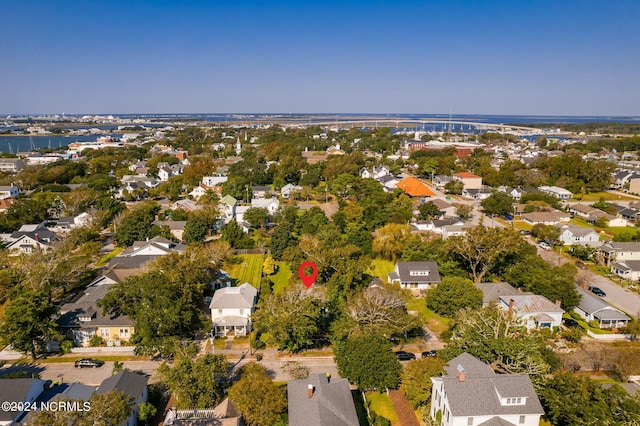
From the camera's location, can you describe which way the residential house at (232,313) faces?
facing the viewer

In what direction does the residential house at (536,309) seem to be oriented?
toward the camera

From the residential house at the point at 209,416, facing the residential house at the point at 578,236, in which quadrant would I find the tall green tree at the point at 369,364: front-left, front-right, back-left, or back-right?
front-right

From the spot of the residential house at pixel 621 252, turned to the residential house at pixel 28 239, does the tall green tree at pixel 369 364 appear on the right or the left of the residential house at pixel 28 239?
left

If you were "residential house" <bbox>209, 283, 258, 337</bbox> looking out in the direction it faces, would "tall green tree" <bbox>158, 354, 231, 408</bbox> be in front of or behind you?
in front

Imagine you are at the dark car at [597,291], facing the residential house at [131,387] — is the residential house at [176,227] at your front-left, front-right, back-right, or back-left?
front-right

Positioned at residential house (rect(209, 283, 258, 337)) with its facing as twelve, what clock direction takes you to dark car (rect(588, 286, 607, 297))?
The dark car is roughly at 9 o'clock from the residential house.

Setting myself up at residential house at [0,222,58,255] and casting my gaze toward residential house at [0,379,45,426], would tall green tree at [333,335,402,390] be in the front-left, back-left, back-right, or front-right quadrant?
front-left

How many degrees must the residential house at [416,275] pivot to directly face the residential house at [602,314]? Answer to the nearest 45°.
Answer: approximately 90° to its left

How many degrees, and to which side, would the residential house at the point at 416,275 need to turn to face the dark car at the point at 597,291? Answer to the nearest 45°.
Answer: approximately 90° to its left

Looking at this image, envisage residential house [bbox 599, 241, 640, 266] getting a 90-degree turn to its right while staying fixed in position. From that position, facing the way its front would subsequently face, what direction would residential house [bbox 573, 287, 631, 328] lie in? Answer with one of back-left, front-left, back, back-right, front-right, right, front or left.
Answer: back-left

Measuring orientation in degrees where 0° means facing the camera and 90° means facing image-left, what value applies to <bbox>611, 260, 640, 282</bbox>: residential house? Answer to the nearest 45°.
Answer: approximately 45°

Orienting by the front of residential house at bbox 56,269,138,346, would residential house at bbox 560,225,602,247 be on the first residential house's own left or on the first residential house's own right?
on the first residential house's own left

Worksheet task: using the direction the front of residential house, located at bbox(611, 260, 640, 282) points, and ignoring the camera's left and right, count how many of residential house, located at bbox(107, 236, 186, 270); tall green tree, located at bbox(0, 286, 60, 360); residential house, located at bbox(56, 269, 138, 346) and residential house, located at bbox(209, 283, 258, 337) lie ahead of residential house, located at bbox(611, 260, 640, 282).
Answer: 4

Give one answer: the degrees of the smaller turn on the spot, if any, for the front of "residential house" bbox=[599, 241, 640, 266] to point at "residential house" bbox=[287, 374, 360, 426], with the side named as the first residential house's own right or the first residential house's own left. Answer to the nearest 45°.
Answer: approximately 45° to the first residential house's own left

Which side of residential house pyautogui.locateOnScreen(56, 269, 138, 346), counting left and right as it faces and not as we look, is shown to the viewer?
front
